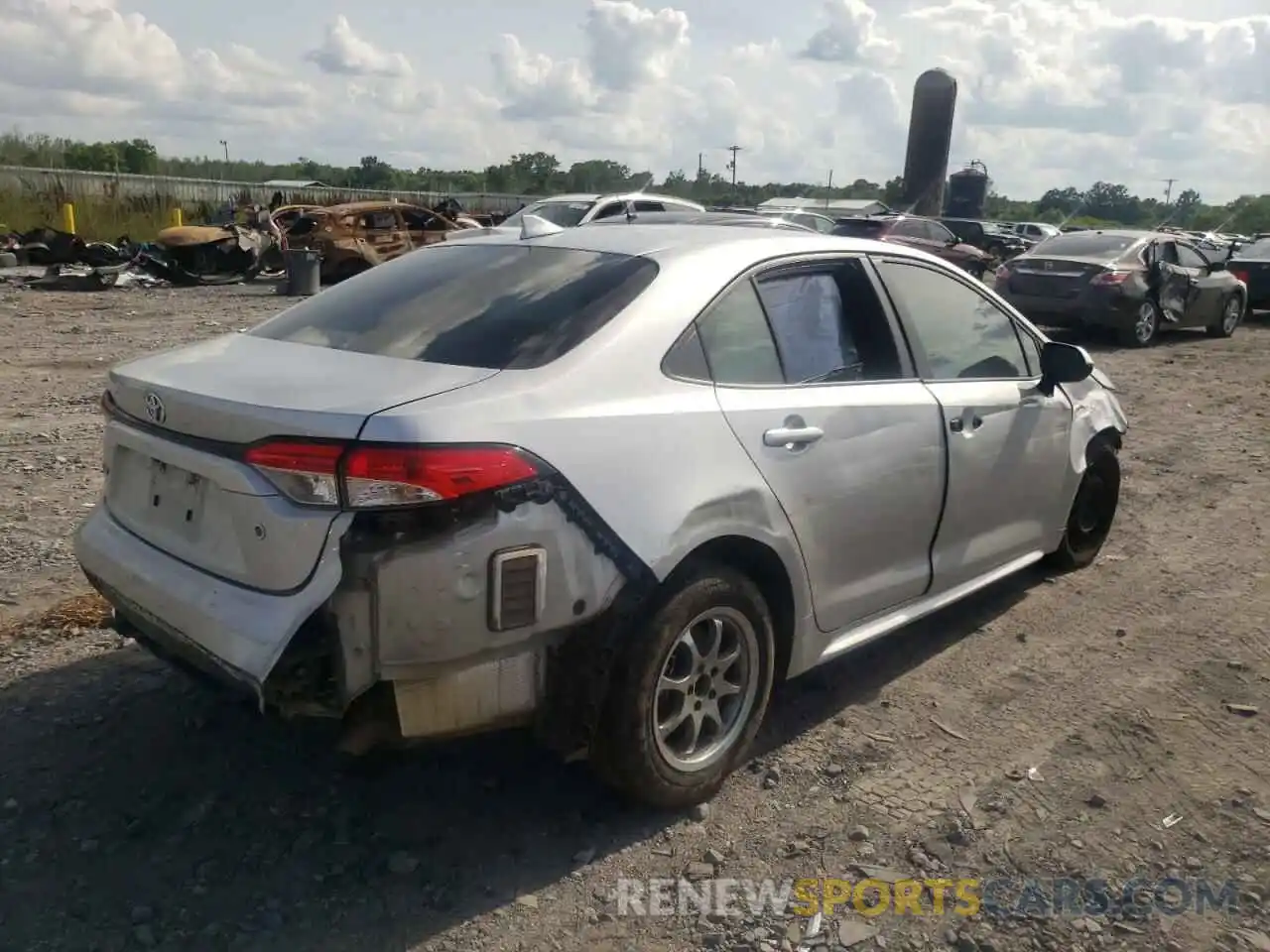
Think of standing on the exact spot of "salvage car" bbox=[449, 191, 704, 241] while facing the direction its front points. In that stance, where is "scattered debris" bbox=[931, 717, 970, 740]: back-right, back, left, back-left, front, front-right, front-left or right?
front-left

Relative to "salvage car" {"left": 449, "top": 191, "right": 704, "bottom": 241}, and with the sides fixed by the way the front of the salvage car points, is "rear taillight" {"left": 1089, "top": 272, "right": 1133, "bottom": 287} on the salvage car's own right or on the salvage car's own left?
on the salvage car's own left

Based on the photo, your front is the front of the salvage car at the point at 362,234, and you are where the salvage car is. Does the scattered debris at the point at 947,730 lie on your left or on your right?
on your right

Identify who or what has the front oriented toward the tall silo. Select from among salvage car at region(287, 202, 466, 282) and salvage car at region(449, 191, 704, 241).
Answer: salvage car at region(287, 202, 466, 282)

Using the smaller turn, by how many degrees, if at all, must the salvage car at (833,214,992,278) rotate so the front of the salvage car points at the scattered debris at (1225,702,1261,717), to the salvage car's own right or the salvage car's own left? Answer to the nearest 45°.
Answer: approximately 135° to the salvage car's own right

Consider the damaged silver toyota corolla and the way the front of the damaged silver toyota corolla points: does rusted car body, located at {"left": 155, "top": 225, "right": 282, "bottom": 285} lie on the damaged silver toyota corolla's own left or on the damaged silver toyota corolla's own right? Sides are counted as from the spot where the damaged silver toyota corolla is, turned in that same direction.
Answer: on the damaged silver toyota corolla's own left

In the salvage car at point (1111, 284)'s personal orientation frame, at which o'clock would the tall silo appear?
The tall silo is roughly at 10 o'clock from the salvage car.

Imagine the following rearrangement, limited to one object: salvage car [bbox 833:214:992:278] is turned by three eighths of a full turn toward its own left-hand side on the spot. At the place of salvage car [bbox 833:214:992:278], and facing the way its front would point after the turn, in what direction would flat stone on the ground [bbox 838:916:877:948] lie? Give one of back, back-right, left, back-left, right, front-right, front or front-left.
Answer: left

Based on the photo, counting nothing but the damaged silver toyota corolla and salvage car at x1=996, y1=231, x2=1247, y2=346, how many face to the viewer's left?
0

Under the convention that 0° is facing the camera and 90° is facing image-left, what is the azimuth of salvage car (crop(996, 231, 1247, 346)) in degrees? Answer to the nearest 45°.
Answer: approximately 225°

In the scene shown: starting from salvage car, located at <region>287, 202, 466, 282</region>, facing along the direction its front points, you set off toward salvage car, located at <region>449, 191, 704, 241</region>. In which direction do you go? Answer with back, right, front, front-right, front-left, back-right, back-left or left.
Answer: right

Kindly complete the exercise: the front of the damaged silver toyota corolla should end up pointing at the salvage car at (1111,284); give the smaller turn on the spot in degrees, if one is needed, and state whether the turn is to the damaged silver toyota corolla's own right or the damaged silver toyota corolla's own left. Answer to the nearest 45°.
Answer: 0° — it already faces it
